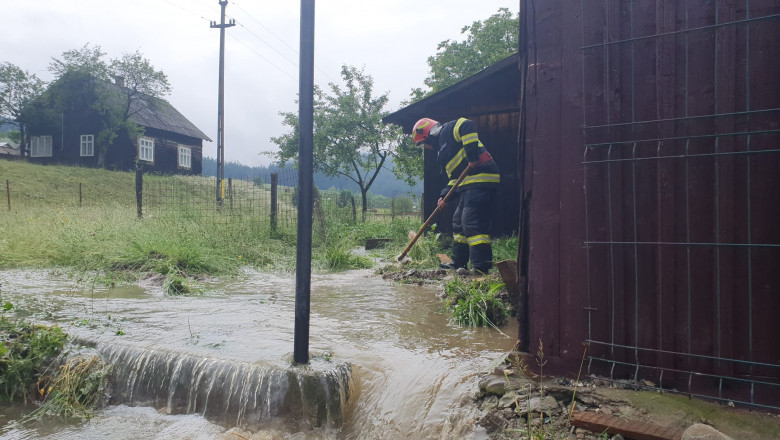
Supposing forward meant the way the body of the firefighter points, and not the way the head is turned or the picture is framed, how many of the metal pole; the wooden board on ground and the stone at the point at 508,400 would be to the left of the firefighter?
3

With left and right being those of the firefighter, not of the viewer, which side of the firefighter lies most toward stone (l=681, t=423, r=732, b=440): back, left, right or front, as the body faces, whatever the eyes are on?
left

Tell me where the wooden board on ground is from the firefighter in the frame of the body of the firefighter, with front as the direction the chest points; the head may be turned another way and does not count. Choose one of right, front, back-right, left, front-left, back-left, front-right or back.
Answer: left

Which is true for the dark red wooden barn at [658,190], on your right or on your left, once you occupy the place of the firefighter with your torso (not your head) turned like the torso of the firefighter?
on your left

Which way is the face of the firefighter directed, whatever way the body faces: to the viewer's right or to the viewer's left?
to the viewer's left

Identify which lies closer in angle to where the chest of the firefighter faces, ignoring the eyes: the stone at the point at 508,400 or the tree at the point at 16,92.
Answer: the tree

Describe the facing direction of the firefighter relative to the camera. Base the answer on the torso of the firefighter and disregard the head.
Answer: to the viewer's left

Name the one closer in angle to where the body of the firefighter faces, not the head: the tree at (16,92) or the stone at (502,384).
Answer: the tree

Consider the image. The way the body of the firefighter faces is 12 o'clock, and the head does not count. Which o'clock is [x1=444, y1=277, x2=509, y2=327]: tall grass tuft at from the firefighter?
The tall grass tuft is roughly at 9 o'clock from the firefighter.

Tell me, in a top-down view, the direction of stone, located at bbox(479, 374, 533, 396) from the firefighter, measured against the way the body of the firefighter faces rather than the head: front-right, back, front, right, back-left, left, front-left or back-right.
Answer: left

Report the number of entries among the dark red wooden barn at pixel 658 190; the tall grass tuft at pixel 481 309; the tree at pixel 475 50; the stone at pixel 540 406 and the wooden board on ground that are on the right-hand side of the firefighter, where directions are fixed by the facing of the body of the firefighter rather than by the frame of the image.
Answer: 1

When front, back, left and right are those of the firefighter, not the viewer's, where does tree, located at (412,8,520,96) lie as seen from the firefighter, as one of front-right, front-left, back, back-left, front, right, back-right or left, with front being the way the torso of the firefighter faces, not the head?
right

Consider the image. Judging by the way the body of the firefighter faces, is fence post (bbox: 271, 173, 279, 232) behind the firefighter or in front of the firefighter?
in front

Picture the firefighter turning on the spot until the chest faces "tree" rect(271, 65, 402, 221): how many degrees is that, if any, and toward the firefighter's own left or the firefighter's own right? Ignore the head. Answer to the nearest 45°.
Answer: approximately 90° to the firefighter's own right

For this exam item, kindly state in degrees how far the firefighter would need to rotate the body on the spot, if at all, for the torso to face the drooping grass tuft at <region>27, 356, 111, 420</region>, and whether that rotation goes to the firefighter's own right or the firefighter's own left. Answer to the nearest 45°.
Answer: approximately 45° to the firefighter's own left
